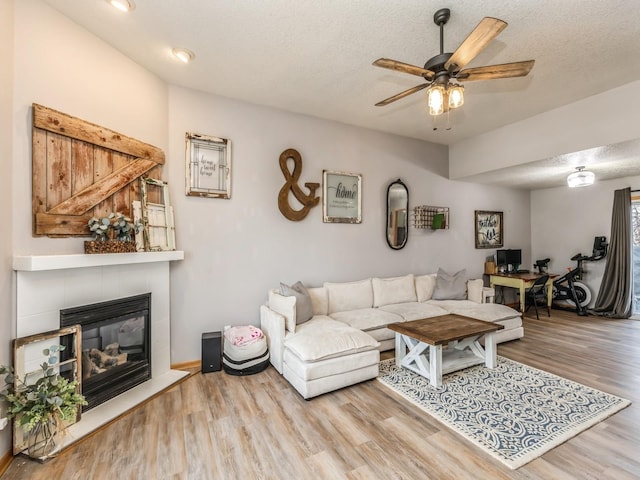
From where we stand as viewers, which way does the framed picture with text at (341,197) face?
facing the viewer and to the right of the viewer

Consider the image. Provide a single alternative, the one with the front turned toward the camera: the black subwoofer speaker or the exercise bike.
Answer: the black subwoofer speaker

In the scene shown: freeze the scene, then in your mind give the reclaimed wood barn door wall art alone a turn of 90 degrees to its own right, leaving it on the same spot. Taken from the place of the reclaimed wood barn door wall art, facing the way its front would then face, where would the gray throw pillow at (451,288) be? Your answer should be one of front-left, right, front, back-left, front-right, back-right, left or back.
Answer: back-left

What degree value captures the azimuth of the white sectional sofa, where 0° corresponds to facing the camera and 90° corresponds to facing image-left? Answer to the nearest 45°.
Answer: approximately 315°

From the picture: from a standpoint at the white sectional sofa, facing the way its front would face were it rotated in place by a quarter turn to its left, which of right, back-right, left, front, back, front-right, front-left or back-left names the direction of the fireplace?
back

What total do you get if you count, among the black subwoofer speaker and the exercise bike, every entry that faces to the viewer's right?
1

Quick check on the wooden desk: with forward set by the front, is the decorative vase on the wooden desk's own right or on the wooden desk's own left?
on the wooden desk's own right

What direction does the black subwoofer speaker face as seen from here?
toward the camera

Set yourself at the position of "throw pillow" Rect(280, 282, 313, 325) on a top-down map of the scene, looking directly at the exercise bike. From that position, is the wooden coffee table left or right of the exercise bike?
right

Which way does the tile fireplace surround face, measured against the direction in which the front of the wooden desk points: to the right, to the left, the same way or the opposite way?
to the left

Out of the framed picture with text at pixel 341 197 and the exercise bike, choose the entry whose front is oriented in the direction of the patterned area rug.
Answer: the framed picture with text

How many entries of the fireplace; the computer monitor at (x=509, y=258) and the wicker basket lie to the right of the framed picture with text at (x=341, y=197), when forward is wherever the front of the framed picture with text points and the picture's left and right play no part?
2

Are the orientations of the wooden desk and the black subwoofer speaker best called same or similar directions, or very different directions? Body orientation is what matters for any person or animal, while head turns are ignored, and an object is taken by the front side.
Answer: same or similar directions
